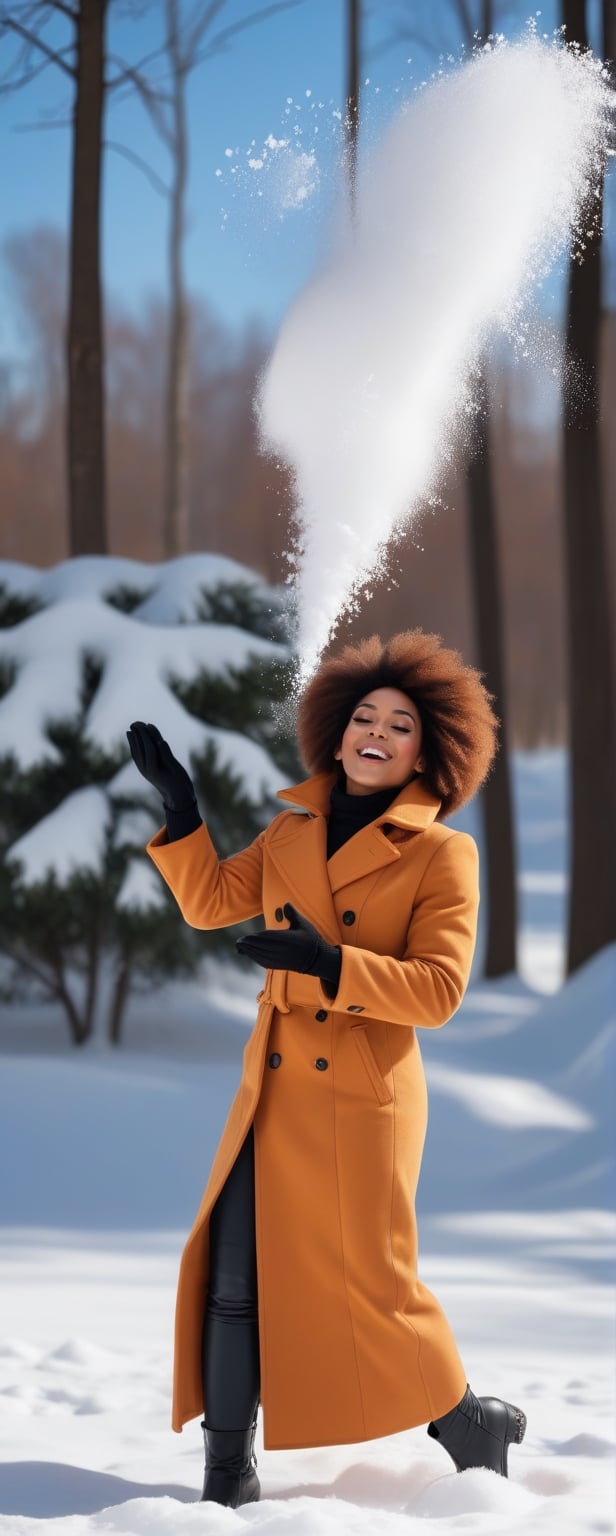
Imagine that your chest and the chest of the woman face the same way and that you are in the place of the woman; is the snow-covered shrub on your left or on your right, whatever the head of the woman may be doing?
on your right

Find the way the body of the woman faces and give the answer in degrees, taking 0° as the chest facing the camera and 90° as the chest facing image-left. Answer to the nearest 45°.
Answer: approximately 45°
